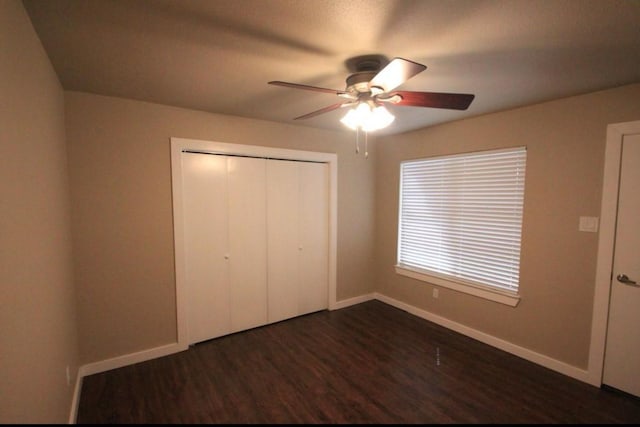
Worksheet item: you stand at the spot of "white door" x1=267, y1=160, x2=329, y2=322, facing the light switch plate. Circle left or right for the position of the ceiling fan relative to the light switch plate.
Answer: right

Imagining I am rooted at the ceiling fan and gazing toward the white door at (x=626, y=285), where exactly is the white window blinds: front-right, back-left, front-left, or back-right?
front-left

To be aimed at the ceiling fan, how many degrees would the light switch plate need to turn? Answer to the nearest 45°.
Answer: approximately 45° to its right

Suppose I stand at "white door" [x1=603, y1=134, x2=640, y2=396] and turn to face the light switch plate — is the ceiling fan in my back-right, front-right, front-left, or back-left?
front-left

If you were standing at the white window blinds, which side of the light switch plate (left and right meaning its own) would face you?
right

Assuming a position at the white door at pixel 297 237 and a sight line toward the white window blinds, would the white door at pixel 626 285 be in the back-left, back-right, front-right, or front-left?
front-right

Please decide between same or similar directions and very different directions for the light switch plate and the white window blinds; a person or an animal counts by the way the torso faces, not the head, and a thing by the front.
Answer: same or similar directions

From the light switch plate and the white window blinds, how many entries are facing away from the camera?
0

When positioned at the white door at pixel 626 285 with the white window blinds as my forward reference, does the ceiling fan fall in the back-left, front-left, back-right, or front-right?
front-left

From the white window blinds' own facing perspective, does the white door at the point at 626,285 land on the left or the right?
on its left

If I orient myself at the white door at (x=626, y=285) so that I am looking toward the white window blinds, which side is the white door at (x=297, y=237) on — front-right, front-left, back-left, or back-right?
front-left

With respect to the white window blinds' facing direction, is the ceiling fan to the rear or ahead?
ahead

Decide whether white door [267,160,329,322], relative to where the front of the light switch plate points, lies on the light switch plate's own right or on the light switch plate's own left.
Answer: on the light switch plate's own right

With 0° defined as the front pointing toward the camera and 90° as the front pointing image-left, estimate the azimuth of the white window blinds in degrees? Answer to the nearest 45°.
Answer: approximately 45°

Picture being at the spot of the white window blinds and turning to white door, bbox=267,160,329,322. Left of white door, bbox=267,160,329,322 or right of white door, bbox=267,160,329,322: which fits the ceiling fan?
left

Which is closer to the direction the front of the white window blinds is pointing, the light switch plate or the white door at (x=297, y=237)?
the white door
